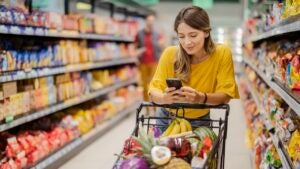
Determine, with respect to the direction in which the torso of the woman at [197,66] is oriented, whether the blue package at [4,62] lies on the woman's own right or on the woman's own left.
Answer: on the woman's own right

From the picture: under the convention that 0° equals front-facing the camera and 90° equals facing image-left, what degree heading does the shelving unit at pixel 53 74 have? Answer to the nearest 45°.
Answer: approximately 315°

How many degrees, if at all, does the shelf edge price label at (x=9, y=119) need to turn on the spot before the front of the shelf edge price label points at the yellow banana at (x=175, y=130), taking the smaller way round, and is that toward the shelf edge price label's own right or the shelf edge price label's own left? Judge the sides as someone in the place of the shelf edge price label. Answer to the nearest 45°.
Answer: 0° — it already faces it

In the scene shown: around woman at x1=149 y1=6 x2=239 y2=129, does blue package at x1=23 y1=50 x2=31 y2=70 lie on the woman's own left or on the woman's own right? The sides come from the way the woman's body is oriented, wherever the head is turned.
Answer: on the woman's own right

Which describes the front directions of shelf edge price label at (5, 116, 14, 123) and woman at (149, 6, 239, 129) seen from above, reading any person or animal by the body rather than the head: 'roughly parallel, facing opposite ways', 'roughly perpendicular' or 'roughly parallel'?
roughly perpendicular
